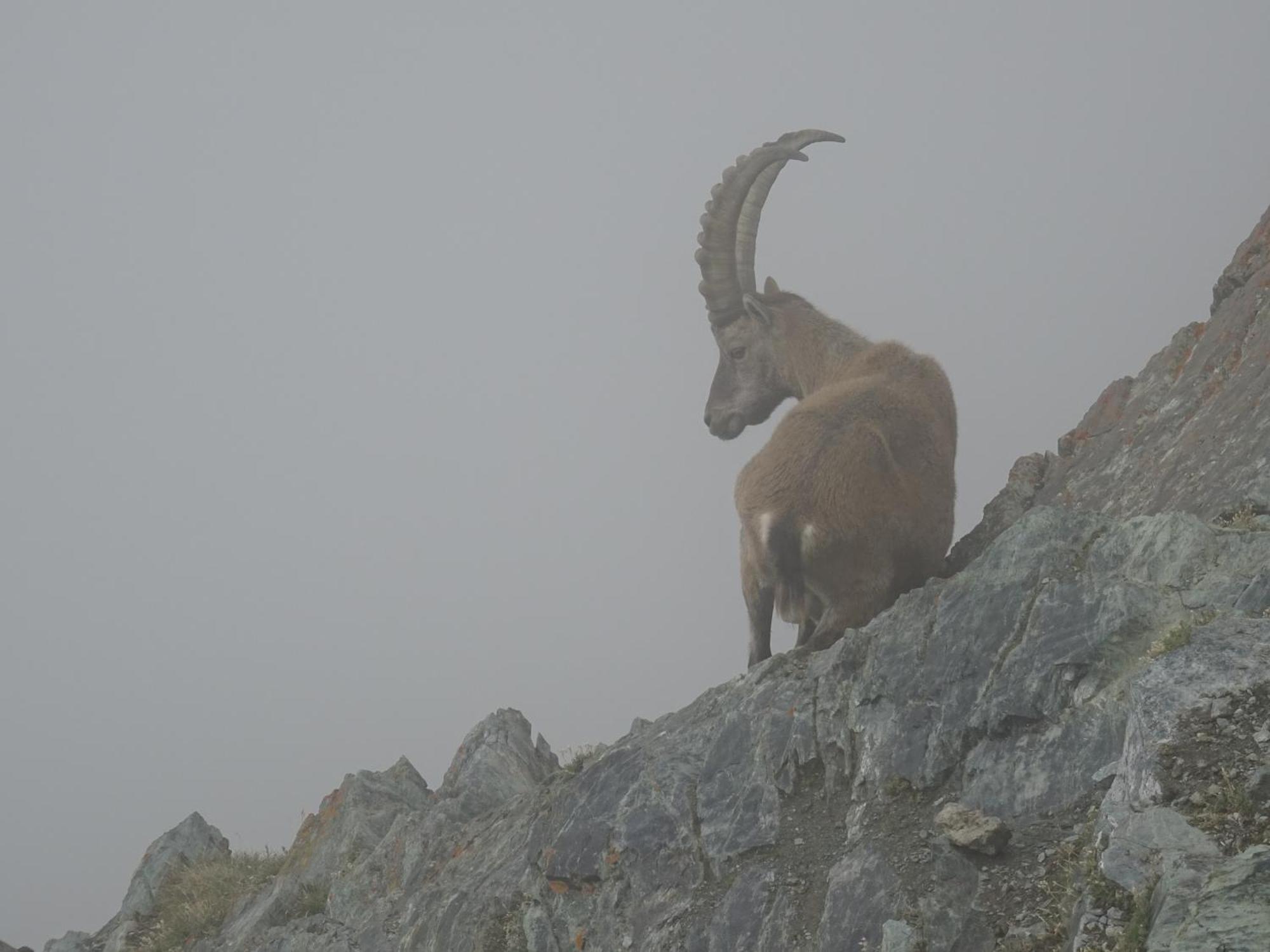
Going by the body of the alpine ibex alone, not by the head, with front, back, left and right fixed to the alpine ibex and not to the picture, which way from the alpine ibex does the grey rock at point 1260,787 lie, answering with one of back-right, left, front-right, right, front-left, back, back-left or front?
back-right

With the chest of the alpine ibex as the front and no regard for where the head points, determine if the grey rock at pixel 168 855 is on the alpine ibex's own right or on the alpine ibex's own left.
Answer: on the alpine ibex's own left

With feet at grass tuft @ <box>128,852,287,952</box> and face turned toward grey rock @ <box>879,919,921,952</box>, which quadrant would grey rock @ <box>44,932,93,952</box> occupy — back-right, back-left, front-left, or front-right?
back-right

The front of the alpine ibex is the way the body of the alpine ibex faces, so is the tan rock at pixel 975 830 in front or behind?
behind

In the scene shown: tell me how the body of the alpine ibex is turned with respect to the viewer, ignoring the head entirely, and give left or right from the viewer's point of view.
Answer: facing away from the viewer and to the right of the viewer

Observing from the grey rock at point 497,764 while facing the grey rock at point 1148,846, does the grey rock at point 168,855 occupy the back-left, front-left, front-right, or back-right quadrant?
back-right

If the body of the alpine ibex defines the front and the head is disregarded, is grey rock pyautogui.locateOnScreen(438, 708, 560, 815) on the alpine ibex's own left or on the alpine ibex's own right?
on the alpine ibex's own left

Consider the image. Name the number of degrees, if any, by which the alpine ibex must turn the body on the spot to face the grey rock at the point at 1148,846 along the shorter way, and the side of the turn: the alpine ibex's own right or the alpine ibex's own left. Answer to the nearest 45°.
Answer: approximately 135° to the alpine ibex's own right
